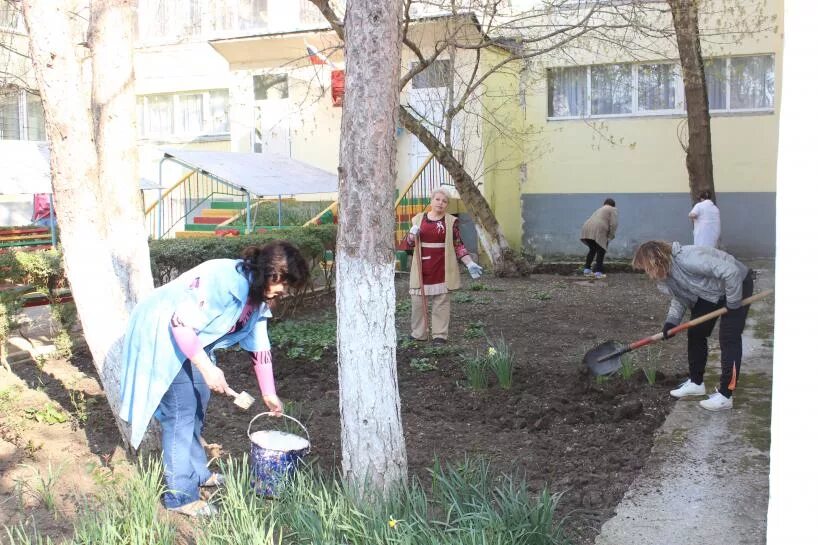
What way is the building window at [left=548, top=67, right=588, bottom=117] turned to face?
toward the camera

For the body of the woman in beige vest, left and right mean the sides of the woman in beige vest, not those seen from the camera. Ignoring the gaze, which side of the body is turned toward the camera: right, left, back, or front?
front

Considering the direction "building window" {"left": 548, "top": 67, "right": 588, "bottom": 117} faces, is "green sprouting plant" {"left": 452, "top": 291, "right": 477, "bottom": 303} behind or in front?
in front

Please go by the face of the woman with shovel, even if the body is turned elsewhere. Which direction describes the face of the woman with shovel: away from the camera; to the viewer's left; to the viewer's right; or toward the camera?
to the viewer's left

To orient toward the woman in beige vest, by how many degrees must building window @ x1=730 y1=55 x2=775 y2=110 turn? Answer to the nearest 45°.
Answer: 0° — it already faces them

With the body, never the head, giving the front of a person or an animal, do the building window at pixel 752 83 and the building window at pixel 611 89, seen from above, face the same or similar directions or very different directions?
same or similar directions

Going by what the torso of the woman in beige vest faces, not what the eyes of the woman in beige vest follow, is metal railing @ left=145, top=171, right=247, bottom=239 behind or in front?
behind

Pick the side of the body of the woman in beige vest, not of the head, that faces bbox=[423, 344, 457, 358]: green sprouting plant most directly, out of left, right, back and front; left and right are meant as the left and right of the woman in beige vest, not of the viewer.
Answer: front

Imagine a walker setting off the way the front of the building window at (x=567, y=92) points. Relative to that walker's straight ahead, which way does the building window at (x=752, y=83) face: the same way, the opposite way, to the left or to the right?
the same way

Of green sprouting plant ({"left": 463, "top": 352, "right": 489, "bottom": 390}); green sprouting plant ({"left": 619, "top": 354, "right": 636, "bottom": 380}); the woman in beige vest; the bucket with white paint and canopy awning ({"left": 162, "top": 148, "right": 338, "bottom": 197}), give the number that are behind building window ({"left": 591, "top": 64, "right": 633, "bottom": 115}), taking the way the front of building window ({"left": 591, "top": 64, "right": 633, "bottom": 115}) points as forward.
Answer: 0

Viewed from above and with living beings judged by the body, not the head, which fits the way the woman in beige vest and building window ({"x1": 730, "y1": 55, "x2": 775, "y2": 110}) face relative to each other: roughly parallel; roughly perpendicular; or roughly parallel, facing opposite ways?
roughly parallel

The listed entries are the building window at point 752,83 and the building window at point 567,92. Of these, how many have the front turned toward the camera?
2

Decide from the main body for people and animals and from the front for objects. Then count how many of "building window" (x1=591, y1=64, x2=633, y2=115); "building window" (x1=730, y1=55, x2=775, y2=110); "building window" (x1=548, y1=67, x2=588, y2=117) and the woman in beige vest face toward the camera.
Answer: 4

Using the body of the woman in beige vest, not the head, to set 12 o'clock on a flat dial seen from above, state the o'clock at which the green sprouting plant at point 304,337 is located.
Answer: The green sprouting plant is roughly at 3 o'clock from the woman in beige vest.

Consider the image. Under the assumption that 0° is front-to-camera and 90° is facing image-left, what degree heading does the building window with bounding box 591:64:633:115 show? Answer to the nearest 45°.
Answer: approximately 0°

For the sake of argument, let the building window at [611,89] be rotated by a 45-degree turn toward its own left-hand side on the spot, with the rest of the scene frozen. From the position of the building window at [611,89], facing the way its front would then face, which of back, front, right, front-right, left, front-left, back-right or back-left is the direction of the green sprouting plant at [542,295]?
front-right
